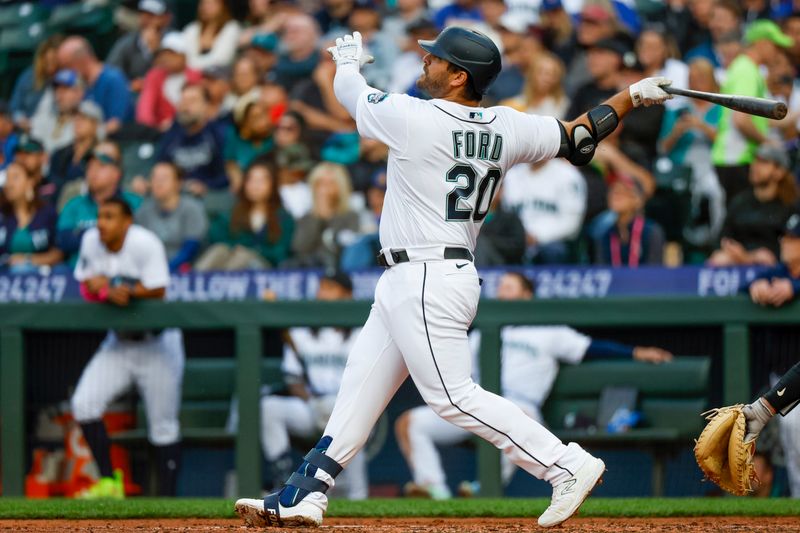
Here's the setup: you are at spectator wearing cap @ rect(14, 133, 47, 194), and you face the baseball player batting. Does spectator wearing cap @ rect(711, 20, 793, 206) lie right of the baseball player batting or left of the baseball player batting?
left

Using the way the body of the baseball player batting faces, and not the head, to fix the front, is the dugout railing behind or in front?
in front

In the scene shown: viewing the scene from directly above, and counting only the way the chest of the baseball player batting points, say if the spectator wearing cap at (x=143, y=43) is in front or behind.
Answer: in front

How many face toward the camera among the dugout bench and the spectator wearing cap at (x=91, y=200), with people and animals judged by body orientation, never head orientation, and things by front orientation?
2

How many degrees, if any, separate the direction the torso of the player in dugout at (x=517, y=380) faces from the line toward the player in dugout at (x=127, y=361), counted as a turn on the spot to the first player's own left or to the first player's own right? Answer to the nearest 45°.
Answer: approximately 45° to the first player's own right

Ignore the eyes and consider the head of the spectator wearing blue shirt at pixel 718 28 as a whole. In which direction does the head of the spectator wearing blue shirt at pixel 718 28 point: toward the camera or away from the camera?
toward the camera

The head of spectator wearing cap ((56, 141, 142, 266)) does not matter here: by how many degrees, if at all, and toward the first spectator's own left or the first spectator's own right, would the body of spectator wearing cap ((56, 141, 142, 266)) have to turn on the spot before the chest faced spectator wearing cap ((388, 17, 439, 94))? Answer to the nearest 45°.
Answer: approximately 90° to the first spectator's own left

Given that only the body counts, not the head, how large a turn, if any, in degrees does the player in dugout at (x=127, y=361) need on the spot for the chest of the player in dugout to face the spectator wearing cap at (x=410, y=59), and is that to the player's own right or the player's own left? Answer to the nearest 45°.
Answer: approximately 180°

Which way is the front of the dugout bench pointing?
toward the camera

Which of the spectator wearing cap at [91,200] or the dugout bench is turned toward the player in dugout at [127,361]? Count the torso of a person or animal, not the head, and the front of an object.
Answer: the spectator wearing cap

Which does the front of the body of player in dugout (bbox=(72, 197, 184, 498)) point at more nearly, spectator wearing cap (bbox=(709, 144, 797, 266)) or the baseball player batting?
the baseball player batting

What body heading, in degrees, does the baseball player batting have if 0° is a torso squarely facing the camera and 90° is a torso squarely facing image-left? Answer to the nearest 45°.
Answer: approximately 135°

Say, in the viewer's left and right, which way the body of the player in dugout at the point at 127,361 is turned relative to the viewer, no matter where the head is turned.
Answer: facing the viewer and to the left of the viewer
